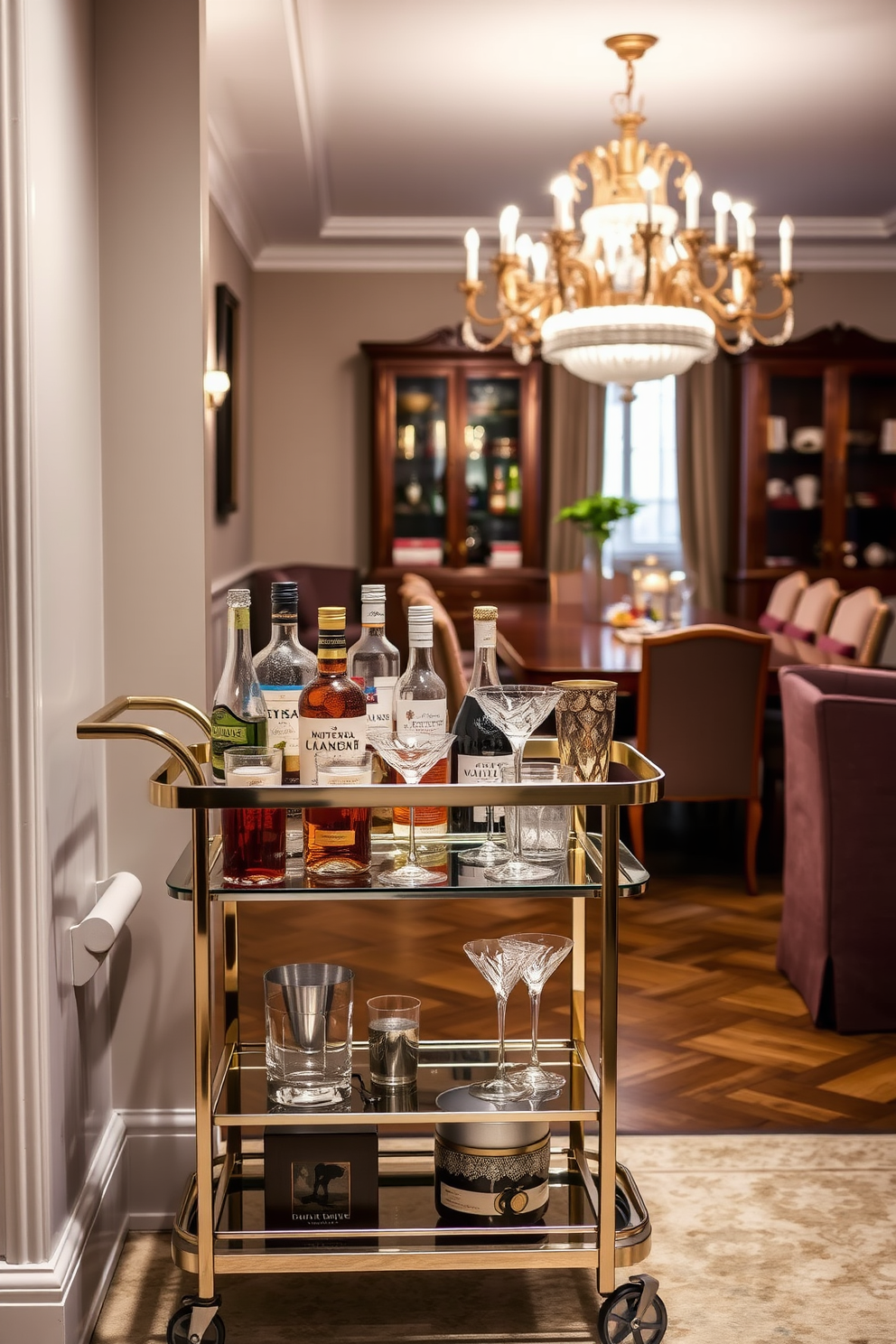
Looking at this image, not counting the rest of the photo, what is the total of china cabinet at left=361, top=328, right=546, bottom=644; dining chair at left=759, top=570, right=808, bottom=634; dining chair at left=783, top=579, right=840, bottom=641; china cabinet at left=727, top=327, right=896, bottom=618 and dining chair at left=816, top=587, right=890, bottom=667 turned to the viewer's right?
0

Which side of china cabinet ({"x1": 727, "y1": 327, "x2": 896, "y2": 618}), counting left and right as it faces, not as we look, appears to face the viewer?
front

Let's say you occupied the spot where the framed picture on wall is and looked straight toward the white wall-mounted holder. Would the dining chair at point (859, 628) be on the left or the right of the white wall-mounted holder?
left

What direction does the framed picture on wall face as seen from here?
to the viewer's right

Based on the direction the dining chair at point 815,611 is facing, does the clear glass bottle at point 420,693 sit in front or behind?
in front

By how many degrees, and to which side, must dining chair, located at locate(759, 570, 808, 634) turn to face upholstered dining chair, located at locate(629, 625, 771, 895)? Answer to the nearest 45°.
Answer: approximately 45° to its left

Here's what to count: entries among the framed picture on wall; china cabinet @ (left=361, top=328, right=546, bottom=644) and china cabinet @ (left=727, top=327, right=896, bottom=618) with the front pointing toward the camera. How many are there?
2

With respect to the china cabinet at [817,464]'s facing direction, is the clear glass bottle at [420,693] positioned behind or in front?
in front

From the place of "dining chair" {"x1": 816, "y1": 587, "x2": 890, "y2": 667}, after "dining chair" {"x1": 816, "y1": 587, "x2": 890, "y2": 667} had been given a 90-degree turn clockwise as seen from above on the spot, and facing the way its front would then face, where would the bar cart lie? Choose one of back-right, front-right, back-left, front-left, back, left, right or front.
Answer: back-left

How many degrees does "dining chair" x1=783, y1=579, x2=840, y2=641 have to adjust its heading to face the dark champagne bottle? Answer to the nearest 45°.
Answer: approximately 45° to its left

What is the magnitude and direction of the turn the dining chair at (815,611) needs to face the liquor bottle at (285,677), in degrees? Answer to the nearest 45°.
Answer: approximately 45° to its left

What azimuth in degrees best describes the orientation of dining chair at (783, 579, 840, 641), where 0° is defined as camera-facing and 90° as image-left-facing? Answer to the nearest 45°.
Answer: approximately 45°

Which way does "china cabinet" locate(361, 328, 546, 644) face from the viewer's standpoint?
toward the camera

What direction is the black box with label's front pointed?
toward the camera

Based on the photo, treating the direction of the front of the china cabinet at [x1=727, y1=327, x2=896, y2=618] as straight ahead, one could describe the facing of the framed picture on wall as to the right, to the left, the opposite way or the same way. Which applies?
to the left
